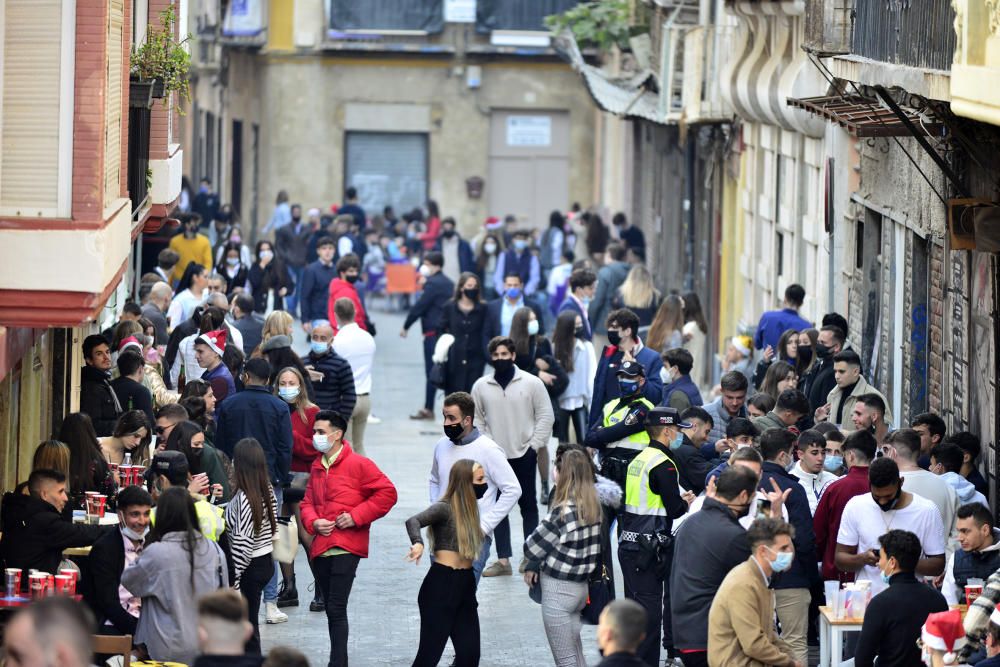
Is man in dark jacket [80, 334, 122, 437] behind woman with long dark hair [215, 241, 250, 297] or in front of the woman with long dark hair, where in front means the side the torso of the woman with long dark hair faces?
in front

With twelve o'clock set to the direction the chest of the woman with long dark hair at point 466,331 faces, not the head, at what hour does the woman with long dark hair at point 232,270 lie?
the woman with long dark hair at point 232,270 is roughly at 5 o'clock from the woman with long dark hair at point 466,331.

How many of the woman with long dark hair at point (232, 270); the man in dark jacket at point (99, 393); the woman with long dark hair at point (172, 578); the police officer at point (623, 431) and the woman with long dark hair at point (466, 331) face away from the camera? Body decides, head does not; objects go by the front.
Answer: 1

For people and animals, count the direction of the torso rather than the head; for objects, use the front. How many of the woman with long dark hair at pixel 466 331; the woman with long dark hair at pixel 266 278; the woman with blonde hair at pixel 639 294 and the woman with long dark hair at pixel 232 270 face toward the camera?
3

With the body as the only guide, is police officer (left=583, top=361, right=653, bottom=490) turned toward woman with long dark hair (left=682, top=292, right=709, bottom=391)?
no

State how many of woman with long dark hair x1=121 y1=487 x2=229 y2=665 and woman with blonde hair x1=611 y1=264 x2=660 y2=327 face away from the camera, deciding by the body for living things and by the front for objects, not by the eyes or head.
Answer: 2

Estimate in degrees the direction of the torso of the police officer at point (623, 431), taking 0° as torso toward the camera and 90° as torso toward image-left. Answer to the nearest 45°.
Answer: approximately 45°

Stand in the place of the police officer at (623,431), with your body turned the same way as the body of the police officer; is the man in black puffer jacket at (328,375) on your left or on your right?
on your right

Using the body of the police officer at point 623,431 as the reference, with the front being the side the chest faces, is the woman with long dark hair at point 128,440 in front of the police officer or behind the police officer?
in front

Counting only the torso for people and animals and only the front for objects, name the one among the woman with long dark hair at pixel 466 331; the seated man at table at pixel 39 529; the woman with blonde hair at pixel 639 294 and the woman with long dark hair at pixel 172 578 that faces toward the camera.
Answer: the woman with long dark hair at pixel 466 331

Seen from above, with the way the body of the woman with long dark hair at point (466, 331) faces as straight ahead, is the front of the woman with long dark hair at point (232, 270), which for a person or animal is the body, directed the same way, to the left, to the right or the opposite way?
the same way

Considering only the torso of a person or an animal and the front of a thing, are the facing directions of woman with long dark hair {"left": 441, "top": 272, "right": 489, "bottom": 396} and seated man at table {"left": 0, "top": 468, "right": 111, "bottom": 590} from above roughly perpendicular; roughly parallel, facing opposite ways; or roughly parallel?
roughly perpendicular

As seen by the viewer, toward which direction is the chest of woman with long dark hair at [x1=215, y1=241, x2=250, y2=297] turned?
toward the camera

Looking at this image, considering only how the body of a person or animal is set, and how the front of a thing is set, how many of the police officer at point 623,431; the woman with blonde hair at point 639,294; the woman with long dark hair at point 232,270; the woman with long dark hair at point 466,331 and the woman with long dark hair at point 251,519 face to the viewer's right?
0

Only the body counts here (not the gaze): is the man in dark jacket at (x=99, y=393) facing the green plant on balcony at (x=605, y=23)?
no

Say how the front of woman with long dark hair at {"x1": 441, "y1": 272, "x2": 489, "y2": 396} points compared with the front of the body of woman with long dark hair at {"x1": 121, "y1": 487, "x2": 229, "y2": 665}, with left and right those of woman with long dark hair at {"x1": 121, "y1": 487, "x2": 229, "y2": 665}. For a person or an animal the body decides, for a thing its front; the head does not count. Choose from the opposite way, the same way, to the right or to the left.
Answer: the opposite way

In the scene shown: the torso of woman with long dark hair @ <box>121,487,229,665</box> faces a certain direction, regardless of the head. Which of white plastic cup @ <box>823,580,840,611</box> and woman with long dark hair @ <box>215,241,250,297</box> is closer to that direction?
the woman with long dark hair

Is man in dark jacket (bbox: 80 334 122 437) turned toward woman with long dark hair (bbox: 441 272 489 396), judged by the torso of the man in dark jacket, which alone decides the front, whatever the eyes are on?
no

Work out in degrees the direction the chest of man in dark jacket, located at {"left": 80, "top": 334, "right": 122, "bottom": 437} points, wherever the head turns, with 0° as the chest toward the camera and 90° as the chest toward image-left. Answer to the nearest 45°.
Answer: approximately 315°

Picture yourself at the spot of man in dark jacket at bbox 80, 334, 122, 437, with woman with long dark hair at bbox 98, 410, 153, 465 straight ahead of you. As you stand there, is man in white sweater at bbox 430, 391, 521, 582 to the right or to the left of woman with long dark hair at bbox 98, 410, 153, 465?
left
